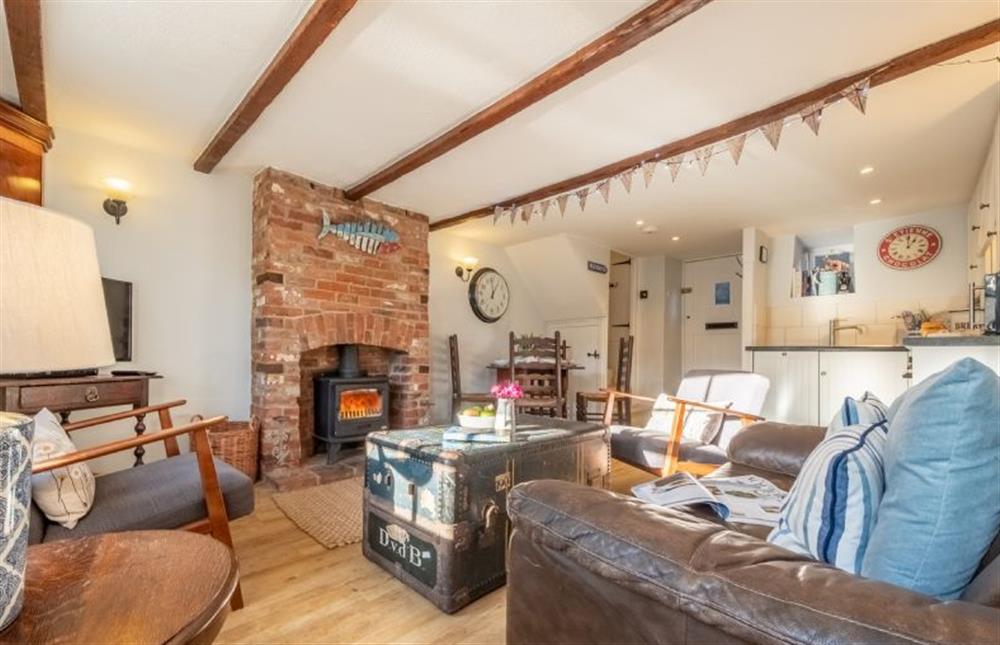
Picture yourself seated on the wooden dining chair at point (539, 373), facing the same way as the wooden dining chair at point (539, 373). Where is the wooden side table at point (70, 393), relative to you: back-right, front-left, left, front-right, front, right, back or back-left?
back-left

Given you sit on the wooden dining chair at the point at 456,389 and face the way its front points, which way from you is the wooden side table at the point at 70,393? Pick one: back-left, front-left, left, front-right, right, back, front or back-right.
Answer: back-right

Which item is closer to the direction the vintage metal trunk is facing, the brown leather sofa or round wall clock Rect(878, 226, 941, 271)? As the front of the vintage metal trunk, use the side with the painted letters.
the brown leather sofa

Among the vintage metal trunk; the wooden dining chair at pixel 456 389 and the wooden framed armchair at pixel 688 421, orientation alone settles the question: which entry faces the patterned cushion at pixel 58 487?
the wooden framed armchair

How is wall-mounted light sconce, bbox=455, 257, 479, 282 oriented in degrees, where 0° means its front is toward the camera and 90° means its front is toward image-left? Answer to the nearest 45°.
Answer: approximately 315°

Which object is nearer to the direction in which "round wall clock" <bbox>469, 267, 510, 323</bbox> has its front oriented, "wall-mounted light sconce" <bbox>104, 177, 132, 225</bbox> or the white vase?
the white vase

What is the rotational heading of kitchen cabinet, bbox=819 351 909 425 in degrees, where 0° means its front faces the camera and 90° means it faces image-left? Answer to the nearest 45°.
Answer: approximately 0°

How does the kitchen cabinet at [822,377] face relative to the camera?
toward the camera

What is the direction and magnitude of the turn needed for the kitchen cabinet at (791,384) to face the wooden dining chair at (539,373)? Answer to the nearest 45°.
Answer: approximately 45° to its right

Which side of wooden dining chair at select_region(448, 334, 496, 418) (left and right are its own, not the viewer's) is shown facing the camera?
right

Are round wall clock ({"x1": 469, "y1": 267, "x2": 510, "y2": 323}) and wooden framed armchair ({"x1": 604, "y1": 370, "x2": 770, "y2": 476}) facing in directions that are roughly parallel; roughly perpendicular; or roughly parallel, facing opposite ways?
roughly perpendicular

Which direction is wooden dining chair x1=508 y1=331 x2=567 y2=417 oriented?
away from the camera

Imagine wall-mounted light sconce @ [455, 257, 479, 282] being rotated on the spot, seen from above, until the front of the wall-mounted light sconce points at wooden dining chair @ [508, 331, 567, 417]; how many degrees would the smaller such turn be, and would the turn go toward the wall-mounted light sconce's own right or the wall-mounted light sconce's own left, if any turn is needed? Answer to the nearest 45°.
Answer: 0° — it already faces it

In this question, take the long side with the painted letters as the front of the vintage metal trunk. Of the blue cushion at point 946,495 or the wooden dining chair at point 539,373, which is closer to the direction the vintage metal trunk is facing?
the blue cushion

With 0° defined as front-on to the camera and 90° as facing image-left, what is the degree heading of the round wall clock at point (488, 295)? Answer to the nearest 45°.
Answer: approximately 315°

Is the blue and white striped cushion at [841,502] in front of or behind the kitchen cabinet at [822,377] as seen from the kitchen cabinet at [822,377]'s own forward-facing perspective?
in front

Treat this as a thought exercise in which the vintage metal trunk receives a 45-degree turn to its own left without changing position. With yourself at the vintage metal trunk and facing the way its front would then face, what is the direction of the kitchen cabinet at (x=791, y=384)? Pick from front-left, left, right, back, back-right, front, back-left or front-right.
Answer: front-left
